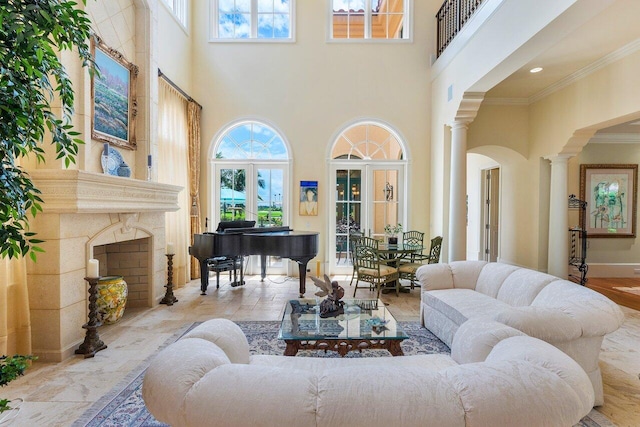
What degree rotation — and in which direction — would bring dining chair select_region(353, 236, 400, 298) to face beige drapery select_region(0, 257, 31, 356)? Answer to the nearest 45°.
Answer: approximately 180°

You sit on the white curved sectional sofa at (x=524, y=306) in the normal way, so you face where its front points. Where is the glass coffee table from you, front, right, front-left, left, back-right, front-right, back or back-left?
front

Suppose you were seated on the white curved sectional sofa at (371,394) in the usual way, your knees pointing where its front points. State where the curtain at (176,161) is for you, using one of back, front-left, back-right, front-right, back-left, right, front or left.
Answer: front-left

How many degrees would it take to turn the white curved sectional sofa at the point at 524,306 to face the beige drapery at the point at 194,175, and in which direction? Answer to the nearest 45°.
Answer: approximately 45° to its right

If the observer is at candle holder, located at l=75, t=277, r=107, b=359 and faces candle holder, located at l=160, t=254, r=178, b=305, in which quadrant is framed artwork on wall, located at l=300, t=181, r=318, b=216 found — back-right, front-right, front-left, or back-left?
front-right

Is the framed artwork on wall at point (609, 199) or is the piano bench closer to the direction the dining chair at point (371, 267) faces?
the framed artwork on wall

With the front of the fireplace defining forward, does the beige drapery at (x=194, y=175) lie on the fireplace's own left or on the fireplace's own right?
on the fireplace's own left

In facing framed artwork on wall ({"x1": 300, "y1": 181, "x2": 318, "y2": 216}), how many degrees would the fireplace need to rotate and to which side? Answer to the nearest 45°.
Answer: approximately 90° to its left

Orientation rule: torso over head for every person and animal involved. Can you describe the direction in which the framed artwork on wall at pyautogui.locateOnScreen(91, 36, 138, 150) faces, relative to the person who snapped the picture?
facing the viewer and to the right of the viewer

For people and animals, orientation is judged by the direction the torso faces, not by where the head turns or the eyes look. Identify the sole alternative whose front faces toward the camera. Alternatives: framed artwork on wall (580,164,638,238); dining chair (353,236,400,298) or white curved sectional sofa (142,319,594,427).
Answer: the framed artwork on wall

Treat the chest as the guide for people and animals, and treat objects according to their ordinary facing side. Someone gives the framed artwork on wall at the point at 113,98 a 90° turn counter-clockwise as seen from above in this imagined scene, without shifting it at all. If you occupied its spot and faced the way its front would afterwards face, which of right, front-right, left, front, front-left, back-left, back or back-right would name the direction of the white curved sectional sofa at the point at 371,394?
back-right

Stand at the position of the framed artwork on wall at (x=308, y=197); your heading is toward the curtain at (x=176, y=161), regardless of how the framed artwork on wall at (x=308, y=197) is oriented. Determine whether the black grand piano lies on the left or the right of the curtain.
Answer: left

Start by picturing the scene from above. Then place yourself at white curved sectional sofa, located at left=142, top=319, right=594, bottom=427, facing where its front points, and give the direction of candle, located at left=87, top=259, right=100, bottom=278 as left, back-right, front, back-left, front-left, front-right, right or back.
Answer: front-left

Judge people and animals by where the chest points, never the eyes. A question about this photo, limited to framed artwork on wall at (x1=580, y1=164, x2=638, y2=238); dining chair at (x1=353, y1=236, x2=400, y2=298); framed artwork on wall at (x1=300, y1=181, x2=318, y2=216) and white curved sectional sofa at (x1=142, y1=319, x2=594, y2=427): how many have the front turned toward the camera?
2

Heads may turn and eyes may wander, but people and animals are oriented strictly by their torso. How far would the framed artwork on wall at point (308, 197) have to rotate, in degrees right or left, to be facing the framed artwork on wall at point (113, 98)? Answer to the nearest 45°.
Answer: approximately 45° to its right

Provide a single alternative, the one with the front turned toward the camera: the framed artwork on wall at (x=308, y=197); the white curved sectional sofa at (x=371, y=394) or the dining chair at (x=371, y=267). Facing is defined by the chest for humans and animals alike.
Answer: the framed artwork on wall

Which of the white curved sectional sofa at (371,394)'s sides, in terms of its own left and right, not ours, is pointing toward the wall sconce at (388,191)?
front

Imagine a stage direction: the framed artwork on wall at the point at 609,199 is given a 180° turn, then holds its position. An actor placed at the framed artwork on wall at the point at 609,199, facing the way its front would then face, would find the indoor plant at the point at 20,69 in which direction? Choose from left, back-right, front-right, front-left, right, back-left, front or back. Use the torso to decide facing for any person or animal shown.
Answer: back

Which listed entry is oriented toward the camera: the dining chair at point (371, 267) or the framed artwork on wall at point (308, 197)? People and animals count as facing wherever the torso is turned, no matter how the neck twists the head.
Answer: the framed artwork on wall

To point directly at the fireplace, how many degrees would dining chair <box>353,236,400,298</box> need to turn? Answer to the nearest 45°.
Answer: approximately 180°
